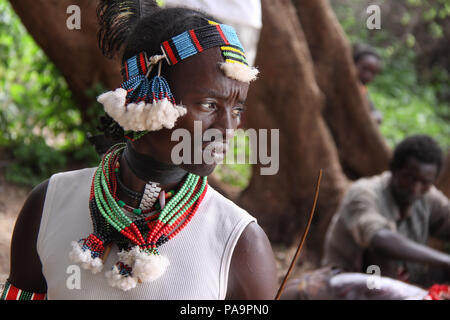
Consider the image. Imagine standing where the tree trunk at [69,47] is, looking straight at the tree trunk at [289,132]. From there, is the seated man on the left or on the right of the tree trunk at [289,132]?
right

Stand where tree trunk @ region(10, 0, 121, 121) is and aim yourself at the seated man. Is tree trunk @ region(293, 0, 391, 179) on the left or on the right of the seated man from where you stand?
left

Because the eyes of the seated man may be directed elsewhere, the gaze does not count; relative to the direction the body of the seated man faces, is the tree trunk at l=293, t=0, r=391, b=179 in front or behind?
behind
